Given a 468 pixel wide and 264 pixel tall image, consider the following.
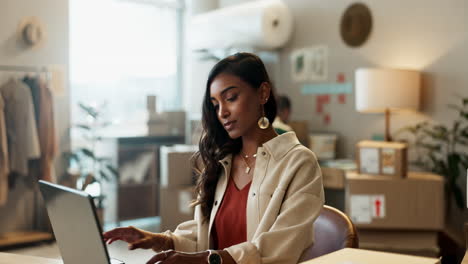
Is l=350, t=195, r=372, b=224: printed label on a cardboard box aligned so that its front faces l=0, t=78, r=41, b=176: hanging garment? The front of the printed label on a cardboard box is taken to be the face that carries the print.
no

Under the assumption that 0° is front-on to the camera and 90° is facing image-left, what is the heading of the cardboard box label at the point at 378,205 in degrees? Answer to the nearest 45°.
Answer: approximately 0°

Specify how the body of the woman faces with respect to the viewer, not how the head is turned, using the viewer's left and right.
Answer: facing the viewer and to the left of the viewer

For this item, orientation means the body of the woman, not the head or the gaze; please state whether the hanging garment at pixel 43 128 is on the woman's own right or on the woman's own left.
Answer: on the woman's own right

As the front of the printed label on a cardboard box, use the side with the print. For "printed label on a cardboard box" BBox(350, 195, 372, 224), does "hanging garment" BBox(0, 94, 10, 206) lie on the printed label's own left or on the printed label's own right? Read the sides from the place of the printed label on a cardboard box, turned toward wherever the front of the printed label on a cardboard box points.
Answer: on the printed label's own right

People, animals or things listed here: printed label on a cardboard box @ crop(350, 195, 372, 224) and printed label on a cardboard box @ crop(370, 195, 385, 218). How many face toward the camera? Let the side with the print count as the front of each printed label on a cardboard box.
2

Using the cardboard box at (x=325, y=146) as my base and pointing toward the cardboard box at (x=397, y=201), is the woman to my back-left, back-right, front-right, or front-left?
front-right

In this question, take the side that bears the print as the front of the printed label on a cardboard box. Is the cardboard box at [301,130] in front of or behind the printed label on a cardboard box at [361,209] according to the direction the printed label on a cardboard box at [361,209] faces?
behind

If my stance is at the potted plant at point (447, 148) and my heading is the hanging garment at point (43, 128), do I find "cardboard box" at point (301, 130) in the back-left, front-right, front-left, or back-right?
front-right

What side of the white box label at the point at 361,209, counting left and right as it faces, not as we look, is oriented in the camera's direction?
front

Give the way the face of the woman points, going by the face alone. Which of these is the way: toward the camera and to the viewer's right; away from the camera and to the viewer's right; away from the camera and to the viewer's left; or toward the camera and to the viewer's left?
toward the camera and to the viewer's left

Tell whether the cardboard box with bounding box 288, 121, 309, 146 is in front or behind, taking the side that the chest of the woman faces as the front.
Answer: behind

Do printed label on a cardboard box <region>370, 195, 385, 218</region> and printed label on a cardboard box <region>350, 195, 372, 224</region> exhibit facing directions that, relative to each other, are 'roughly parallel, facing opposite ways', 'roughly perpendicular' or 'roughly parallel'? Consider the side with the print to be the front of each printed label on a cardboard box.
roughly parallel
